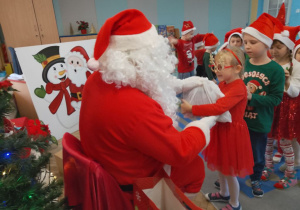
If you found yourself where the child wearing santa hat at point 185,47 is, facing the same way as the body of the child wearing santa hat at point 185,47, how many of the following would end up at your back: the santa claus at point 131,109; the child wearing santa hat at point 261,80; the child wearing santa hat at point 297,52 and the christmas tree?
0

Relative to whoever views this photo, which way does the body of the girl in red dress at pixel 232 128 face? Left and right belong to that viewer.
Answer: facing to the left of the viewer

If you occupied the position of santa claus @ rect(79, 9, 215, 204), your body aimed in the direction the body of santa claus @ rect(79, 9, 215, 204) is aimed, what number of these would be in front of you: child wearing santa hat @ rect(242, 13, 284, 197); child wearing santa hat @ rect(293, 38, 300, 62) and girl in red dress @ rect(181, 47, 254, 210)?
3

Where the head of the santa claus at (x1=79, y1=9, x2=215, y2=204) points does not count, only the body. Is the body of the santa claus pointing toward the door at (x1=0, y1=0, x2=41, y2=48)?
no

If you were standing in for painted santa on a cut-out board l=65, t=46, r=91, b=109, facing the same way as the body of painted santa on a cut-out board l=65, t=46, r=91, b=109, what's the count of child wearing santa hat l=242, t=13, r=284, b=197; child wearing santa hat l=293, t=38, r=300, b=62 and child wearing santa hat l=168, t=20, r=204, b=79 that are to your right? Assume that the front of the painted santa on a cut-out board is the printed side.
0

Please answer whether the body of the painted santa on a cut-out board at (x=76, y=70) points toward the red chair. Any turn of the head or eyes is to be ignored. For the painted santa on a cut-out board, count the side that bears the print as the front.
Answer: yes

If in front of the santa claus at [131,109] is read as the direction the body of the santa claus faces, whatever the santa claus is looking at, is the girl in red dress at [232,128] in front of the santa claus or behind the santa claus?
in front

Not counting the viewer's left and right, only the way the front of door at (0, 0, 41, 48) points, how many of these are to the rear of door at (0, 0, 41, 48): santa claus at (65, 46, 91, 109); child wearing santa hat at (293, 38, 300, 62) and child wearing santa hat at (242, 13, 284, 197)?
0

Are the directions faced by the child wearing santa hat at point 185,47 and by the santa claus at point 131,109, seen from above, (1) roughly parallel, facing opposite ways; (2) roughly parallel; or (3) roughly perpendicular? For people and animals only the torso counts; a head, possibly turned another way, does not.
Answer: roughly perpendicular

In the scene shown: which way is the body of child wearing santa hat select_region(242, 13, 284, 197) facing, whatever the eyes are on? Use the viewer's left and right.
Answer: facing the viewer and to the left of the viewer

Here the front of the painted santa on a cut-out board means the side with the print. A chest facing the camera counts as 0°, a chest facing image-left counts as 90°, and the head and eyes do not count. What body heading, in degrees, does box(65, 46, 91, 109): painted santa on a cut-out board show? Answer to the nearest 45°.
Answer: approximately 0°

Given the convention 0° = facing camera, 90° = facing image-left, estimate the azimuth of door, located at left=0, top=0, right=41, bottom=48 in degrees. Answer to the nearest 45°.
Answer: approximately 0°

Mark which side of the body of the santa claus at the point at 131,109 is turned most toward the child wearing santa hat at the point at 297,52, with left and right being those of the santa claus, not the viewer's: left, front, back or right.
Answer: front

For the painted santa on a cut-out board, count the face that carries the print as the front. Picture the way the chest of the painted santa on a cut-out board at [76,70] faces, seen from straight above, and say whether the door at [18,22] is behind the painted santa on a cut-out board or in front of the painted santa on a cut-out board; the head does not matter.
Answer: behind

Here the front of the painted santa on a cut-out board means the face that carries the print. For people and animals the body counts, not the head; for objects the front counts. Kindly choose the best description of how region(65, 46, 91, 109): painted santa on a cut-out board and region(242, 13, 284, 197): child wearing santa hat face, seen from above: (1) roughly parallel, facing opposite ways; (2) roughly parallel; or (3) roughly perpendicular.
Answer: roughly perpendicular

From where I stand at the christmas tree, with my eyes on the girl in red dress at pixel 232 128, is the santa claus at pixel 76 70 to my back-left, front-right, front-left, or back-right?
front-left

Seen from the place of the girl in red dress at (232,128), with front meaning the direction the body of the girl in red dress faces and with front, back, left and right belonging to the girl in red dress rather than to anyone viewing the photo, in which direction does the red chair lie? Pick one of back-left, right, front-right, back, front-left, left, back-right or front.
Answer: front-left
